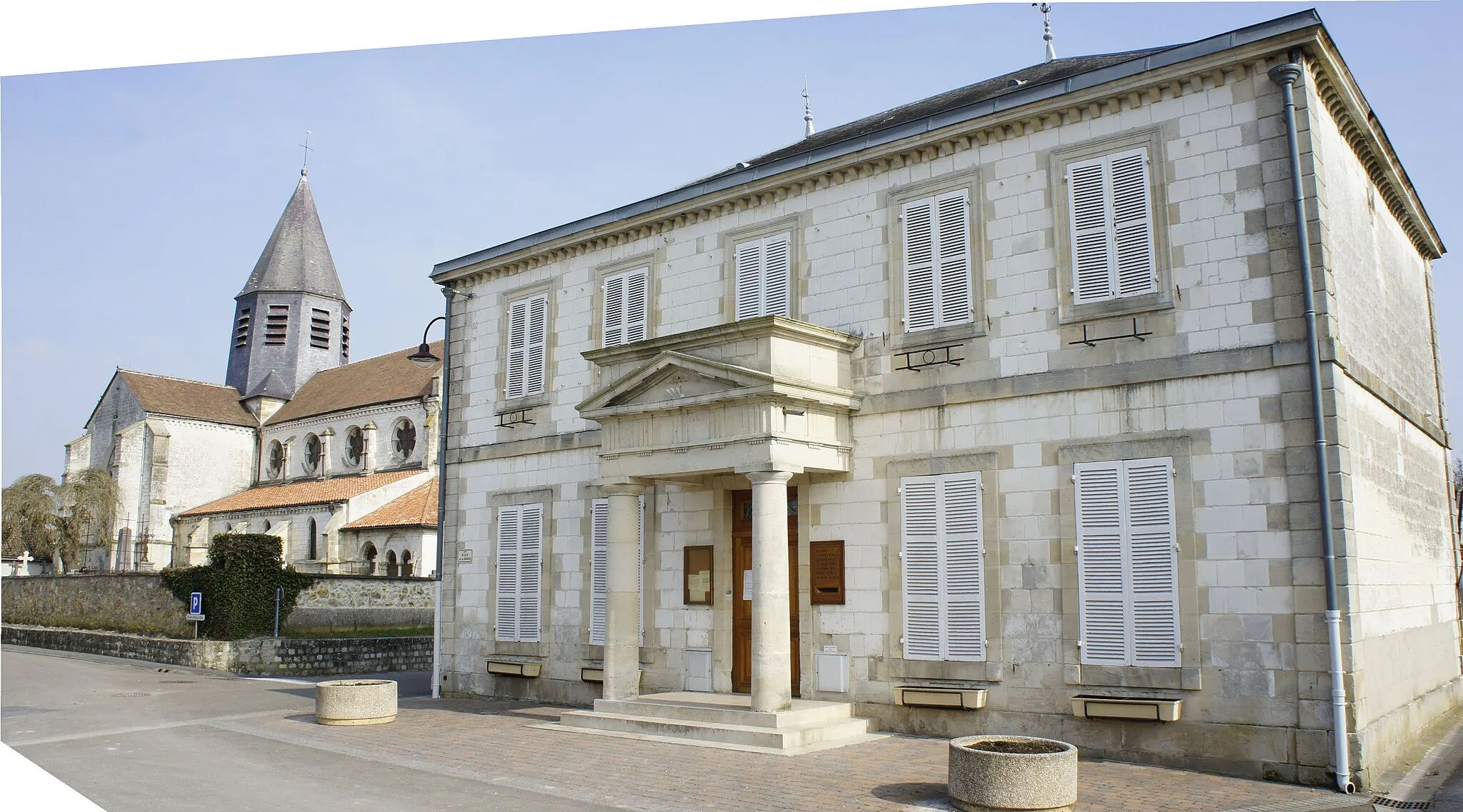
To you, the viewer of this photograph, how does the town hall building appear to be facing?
facing the viewer and to the left of the viewer

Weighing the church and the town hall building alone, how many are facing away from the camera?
0

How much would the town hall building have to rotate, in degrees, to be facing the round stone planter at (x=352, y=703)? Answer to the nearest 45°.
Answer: approximately 45° to its right

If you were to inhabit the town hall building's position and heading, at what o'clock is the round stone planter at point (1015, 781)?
The round stone planter is roughly at 11 o'clock from the town hall building.

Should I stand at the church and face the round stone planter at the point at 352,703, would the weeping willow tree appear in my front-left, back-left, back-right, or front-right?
back-right

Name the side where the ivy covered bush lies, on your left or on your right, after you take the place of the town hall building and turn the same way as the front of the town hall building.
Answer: on your right

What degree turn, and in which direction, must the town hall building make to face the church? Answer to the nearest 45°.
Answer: approximately 90° to its right

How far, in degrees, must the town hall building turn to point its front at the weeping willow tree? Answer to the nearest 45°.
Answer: approximately 90° to its right

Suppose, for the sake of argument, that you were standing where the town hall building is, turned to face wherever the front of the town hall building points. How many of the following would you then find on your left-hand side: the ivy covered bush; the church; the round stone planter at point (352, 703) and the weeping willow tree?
0

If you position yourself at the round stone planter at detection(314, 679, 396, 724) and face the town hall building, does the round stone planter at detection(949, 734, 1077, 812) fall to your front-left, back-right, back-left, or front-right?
front-right

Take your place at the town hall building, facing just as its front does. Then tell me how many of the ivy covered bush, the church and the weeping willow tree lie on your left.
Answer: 0
